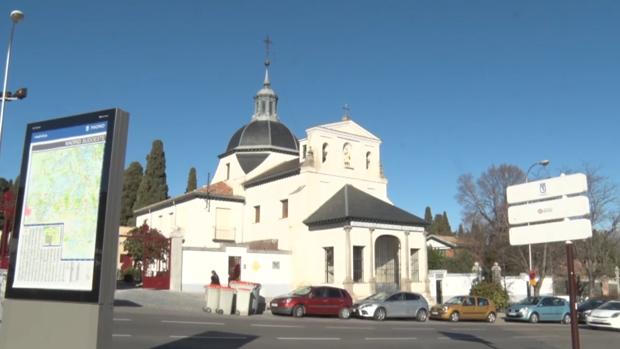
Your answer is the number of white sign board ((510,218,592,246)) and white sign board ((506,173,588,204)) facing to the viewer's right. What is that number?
0

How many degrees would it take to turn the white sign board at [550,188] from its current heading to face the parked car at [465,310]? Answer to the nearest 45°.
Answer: approximately 135° to its right

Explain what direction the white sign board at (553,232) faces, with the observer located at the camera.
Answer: facing the viewer and to the left of the viewer

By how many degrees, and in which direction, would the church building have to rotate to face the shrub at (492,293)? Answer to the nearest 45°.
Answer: approximately 45° to its left

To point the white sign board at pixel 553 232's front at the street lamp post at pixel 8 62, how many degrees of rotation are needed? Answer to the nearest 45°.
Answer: approximately 45° to its right

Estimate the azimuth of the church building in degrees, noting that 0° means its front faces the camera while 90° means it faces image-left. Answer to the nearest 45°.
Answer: approximately 315°

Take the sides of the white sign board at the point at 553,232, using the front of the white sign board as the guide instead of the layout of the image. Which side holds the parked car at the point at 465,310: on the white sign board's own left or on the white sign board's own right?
on the white sign board's own right

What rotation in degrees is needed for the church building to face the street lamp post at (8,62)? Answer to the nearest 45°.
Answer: approximately 90° to its right

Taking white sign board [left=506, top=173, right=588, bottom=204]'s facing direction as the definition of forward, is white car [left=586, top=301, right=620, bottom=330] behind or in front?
behind

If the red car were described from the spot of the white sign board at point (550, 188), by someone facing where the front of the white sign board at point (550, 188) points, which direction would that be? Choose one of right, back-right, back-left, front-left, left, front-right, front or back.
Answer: right

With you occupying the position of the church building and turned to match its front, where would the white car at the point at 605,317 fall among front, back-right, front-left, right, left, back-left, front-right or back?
front
